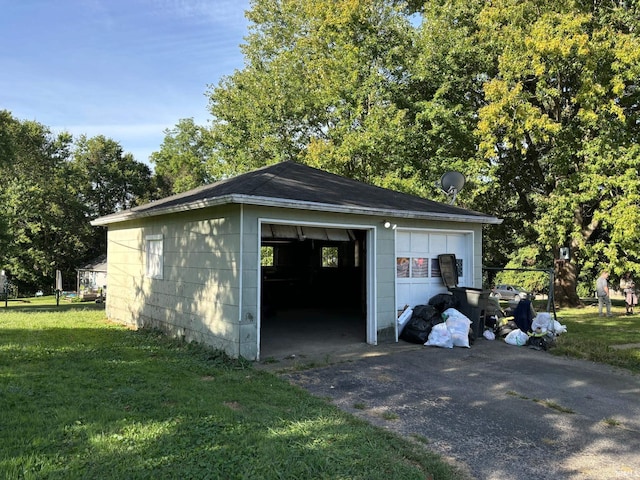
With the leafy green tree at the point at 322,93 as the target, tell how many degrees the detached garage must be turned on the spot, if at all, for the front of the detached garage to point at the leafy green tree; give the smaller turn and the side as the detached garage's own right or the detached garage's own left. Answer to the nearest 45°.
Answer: approximately 135° to the detached garage's own left

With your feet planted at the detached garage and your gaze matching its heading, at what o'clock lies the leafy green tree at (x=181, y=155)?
The leafy green tree is roughly at 7 o'clock from the detached garage.

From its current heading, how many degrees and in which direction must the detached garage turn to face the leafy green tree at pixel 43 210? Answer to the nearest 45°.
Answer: approximately 180°

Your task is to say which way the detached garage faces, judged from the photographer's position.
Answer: facing the viewer and to the right of the viewer

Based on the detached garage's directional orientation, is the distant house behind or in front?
behind

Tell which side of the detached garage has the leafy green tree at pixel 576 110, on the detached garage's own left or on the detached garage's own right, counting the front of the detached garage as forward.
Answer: on the detached garage's own left

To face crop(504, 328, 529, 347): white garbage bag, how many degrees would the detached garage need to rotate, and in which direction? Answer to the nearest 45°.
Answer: approximately 45° to its left
